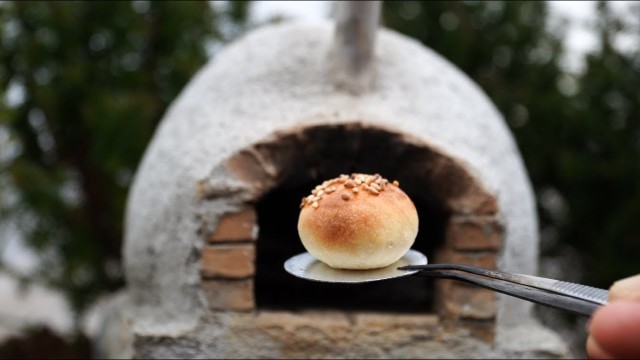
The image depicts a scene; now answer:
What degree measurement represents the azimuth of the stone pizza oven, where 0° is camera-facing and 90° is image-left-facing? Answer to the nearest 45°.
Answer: approximately 0°

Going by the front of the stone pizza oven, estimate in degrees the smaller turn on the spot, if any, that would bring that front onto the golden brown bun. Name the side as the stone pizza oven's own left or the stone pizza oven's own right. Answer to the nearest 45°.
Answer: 0° — it already faces it
